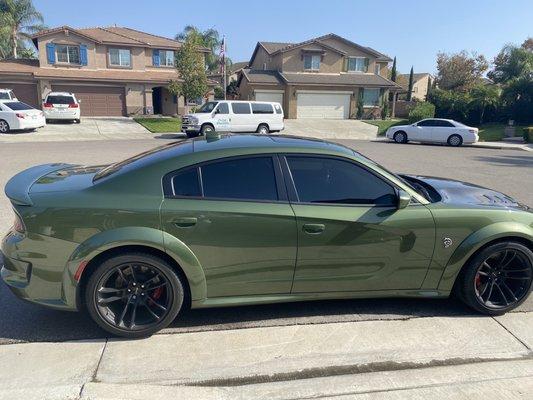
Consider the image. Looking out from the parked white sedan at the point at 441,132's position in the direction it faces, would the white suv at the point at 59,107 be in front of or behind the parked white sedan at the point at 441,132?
in front

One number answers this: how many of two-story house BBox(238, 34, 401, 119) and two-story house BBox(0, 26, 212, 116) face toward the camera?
2

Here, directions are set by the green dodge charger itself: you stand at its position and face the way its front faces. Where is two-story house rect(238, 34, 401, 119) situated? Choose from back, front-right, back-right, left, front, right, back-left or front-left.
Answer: left

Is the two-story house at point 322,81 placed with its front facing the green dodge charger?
yes

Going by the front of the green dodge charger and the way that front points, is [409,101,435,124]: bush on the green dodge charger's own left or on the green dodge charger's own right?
on the green dodge charger's own left

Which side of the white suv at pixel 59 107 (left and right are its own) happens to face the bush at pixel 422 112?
right

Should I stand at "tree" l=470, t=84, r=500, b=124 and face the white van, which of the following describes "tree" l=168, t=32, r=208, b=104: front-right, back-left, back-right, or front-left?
front-right

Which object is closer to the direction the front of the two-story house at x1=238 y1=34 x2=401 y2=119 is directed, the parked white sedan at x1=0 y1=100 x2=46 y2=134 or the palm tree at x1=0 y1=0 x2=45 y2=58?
the parked white sedan

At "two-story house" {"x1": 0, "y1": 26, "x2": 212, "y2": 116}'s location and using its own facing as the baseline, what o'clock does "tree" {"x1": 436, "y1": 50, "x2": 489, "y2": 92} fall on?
The tree is roughly at 9 o'clock from the two-story house.

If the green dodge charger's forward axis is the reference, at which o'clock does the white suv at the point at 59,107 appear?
The white suv is roughly at 8 o'clock from the green dodge charger.

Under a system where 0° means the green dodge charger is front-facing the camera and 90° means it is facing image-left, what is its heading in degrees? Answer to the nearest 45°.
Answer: approximately 270°

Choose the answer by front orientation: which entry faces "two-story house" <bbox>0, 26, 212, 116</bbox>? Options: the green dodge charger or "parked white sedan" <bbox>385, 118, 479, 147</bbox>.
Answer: the parked white sedan

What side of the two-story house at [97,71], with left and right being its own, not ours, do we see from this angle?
front

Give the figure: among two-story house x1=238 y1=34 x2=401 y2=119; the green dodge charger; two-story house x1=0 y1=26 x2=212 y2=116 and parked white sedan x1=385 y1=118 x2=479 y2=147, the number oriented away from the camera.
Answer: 0

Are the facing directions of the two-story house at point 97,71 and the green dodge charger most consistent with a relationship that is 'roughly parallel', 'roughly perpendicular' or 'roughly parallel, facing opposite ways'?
roughly perpendicular

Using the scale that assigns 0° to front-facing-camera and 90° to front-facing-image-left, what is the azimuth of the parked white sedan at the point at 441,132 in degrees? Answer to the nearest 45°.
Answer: approximately 90°

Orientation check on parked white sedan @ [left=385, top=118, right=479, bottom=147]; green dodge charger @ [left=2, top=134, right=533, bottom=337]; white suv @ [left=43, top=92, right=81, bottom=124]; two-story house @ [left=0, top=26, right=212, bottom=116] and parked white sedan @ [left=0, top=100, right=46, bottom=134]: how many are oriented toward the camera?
1

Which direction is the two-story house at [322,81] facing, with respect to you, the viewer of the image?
facing the viewer

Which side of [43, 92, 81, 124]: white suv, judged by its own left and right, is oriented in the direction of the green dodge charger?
back
